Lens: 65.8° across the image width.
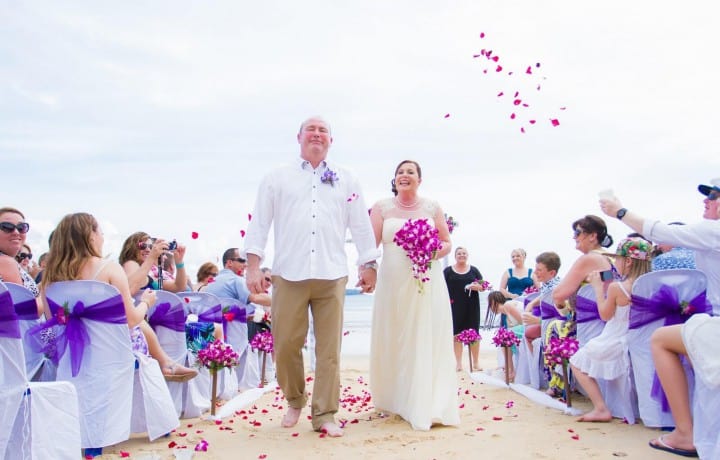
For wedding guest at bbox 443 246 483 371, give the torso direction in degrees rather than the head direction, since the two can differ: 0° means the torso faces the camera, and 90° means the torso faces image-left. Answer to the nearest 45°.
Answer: approximately 0°

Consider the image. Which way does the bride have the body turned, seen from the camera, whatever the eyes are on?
toward the camera

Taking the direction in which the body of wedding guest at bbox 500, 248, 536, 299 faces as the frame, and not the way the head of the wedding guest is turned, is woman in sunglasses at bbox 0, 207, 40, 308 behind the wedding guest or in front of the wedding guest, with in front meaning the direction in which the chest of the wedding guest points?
in front

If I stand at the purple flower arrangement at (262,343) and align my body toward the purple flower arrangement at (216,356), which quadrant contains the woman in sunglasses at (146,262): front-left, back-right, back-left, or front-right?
front-right

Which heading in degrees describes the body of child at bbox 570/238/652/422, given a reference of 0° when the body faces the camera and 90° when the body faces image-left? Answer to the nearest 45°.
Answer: approximately 90°

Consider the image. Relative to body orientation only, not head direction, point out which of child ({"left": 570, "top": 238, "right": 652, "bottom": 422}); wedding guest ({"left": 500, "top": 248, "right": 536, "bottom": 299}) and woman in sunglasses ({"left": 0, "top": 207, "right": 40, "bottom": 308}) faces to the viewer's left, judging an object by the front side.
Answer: the child

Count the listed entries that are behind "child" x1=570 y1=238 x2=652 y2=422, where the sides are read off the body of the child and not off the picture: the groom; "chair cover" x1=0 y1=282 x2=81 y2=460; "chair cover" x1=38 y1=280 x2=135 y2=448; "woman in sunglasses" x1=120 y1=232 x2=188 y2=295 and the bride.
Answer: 0

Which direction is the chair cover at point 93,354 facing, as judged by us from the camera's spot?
facing away from the viewer and to the right of the viewer

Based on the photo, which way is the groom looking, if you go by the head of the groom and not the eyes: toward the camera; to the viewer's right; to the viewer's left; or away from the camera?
toward the camera

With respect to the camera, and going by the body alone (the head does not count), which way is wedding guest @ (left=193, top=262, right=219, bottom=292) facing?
to the viewer's right

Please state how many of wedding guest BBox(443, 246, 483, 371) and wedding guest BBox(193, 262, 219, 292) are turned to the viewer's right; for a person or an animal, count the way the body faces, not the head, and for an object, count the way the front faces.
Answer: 1

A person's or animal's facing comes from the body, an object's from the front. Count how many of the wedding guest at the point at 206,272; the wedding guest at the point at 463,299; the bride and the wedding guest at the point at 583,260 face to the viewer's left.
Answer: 1

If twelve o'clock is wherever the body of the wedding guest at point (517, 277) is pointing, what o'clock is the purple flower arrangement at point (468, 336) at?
The purple flower arrangement is roughly at 1 o'clock from the wedding guest.

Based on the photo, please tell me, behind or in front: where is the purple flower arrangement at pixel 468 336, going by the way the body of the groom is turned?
behind

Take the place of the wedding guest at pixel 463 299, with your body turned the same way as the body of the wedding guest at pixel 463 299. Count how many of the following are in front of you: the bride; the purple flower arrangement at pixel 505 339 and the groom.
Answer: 3

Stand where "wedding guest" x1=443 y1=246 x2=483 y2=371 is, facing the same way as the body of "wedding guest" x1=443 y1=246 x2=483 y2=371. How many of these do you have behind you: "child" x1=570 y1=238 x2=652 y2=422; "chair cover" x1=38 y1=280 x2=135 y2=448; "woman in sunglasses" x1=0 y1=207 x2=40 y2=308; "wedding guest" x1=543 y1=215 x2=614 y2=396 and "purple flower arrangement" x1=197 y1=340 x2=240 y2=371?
0
